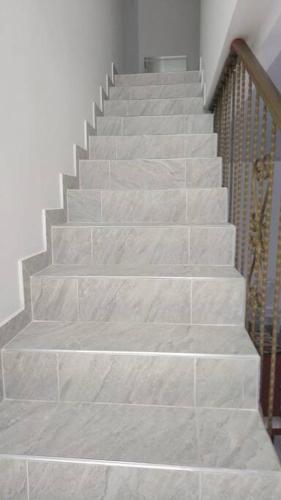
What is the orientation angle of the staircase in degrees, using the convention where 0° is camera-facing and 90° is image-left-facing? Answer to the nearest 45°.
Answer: approximately 0°
